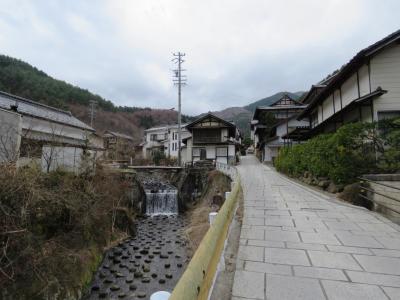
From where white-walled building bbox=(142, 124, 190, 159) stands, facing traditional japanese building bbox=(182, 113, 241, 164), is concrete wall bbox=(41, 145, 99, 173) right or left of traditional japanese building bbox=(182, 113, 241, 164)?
right

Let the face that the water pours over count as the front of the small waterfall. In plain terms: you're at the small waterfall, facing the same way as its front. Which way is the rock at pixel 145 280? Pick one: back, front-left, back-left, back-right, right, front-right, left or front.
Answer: front

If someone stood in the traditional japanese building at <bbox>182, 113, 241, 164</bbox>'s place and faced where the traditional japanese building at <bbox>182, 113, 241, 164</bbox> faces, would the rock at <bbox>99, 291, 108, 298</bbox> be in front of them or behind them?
in front

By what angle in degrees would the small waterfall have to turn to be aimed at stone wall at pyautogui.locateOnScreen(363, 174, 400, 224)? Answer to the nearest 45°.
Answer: approximately 45° to its left

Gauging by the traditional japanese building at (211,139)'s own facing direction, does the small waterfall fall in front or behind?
in front

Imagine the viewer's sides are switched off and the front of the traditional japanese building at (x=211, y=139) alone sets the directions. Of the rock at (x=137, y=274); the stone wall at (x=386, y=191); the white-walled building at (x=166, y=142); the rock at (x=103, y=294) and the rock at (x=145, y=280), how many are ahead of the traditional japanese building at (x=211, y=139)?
4

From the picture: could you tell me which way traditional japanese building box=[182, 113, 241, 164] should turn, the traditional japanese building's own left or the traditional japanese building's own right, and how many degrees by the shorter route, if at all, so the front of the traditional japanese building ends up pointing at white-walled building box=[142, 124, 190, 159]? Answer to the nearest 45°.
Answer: approximately 135° to the traditional japanese building's own right

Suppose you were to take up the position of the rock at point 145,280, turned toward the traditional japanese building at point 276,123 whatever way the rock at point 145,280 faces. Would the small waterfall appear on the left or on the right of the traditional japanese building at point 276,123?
left

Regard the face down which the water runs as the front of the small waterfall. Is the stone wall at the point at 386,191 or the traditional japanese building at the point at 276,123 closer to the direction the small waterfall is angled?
the stone wall

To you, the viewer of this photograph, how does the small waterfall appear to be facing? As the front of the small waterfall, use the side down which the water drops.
facing the viewer

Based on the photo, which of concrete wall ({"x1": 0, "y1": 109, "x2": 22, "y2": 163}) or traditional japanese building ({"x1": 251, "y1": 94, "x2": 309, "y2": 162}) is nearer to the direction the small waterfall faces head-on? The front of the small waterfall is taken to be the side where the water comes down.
the concrete wall

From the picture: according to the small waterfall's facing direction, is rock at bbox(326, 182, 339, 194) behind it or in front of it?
in front
